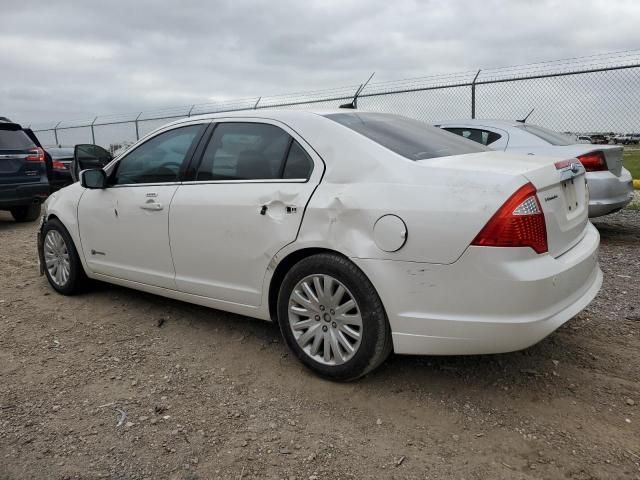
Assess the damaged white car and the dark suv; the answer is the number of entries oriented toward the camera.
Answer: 0

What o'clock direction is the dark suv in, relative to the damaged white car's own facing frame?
The dark suv is roughly at 12 o'clock from the damaged white car.

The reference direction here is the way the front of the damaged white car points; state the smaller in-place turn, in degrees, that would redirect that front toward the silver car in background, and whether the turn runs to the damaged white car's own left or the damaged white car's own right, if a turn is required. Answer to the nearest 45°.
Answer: approximately 90° to the damaged white car's own right

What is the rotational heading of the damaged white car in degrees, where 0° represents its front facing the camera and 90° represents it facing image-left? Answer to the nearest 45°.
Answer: approximately 135°

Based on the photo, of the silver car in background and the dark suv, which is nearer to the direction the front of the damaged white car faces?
the dark suv

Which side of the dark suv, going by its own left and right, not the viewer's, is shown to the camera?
back

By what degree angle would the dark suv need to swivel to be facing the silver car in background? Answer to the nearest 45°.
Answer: approximately 135° to its right
